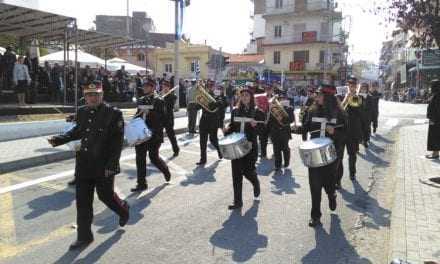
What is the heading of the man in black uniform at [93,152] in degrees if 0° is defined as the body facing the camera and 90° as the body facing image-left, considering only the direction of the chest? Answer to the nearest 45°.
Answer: approximately 45°

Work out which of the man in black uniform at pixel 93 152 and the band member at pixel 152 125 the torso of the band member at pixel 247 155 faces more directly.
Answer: the man in black uniform

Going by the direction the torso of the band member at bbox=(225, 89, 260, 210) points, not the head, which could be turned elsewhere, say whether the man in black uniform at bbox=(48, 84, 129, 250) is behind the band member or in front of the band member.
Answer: in front

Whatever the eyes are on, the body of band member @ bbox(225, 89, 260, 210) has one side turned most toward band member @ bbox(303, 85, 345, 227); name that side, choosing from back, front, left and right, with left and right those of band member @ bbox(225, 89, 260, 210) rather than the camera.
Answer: left

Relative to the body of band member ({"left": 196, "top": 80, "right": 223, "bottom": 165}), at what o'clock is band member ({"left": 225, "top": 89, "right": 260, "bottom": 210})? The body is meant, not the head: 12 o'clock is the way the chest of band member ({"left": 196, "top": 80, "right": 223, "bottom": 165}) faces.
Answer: band member ({"left": 225, "top": 89, "right": 260, "bottom": 210}) is roughly at 10 o'clock from band member ({"left": 196, "top": 80, "right": 223, "bottom": 165}).

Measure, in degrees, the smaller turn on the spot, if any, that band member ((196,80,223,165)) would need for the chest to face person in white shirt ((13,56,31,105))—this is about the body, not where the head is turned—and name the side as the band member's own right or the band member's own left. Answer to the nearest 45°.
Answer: approximately 90° to the band member's own right

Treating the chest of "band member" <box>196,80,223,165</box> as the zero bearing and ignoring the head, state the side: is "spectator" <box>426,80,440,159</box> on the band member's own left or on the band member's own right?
on the band member's own left
